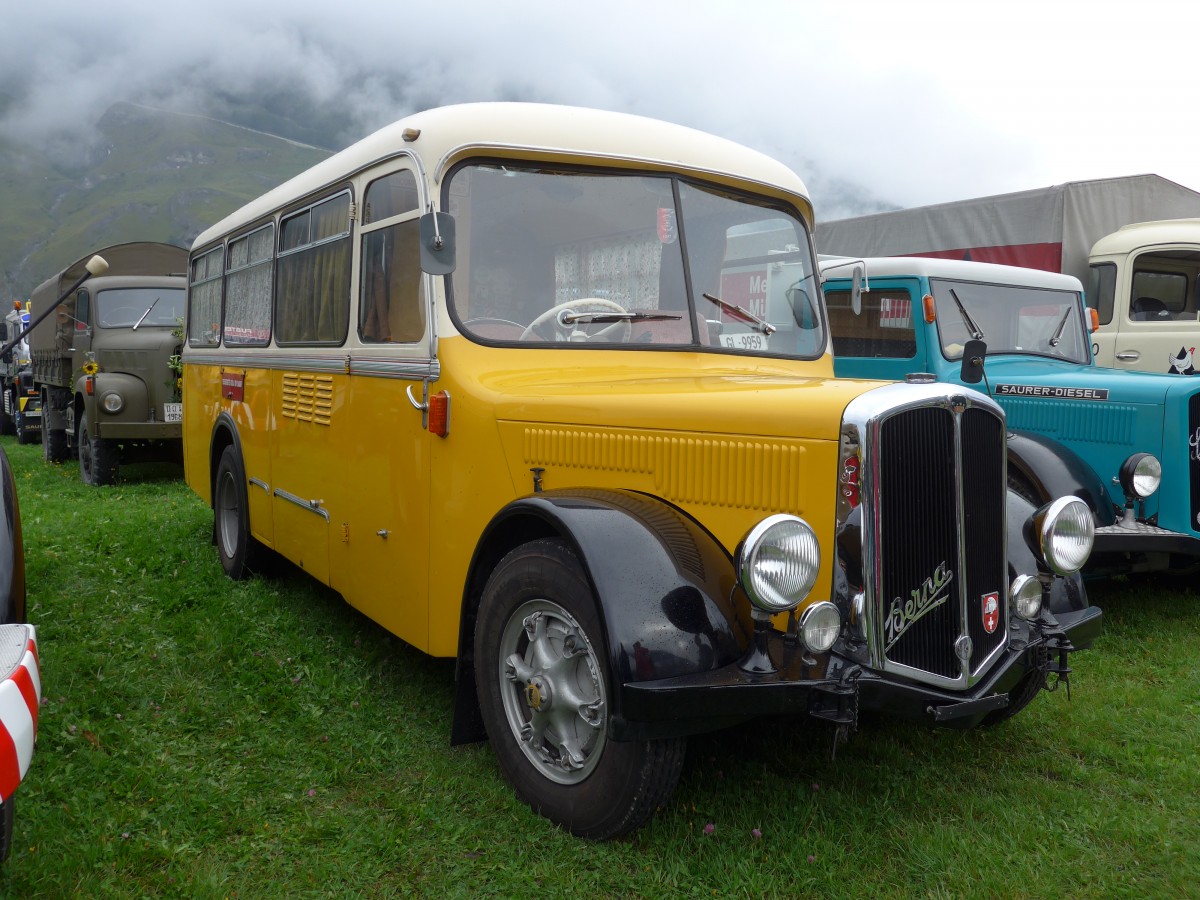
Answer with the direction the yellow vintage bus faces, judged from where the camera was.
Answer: facing the viewer and to the right of the viewer

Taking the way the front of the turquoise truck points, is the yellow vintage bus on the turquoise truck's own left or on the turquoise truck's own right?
on the turquoise truck's own right

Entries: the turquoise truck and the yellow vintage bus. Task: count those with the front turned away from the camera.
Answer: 0

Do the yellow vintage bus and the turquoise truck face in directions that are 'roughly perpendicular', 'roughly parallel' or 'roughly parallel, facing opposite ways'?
roughly parallel

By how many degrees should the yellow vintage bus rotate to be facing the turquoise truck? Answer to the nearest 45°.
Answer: approximately 90° to its left
